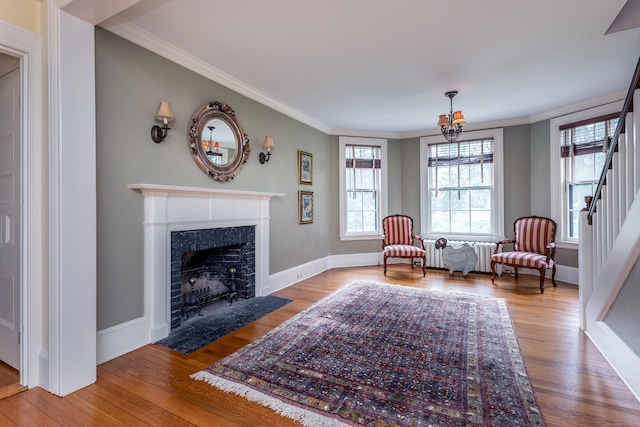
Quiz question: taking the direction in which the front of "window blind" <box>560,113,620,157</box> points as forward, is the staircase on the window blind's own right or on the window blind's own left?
on the window blind's own left

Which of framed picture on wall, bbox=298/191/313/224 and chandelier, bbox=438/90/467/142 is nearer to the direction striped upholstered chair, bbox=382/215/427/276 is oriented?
the chandelier

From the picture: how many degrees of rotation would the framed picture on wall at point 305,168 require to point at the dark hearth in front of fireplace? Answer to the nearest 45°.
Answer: approximately 90° to its right

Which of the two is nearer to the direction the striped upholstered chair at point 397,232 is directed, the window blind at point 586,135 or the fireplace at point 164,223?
the fireplace

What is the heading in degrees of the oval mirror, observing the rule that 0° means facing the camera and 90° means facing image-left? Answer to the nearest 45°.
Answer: approximately 315°

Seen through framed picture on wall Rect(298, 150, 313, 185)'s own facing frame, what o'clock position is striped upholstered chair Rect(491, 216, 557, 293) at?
The striped upholstered chair is roughly at 11 o'clock from the framed picture on wall.

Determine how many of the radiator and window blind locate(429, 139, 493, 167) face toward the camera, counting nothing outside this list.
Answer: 2

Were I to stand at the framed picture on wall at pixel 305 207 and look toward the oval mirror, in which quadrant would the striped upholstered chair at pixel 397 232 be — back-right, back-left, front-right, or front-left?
back-left

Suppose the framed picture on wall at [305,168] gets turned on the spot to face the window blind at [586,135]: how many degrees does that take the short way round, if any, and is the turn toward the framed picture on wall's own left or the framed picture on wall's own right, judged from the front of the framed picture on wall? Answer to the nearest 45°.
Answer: approximately 45° to the framed picture on wall's own left
